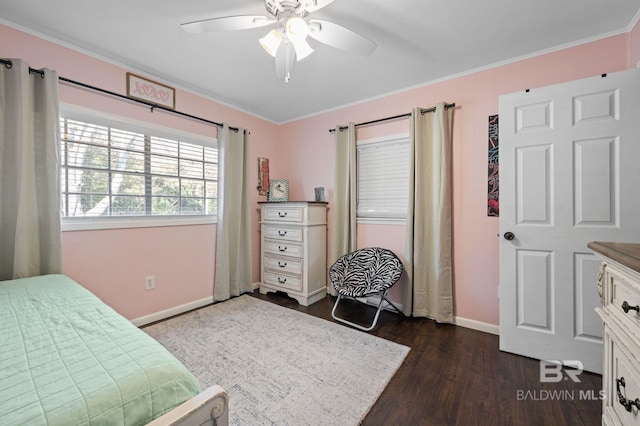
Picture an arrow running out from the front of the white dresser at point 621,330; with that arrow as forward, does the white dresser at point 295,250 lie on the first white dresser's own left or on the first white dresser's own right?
on the first white dresser's own right

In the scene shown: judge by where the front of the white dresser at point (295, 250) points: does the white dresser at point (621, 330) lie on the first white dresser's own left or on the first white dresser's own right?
on the first white dresser's own left

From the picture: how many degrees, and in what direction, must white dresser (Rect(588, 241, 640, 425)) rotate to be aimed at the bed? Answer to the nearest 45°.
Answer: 0° — it already faces it

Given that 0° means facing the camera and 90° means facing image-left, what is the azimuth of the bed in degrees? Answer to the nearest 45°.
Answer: approximately 315°

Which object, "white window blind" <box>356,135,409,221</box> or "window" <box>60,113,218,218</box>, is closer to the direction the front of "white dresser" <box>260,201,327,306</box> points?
the window

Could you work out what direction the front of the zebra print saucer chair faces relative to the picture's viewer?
facing the viewer and to the left of the viewer

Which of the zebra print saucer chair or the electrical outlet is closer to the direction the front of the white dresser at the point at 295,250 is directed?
the electrical outlet

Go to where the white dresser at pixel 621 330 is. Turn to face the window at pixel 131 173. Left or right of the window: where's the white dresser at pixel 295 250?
right

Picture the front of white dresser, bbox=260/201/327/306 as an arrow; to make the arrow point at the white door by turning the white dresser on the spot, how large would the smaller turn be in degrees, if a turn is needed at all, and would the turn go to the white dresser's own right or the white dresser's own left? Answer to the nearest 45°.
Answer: approximately 90° to the white dresser's own left

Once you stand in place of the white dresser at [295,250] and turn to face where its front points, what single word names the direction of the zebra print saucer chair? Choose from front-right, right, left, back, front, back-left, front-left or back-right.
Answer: left

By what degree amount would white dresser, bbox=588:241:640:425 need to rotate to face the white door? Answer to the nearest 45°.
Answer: approximately 135° to its right

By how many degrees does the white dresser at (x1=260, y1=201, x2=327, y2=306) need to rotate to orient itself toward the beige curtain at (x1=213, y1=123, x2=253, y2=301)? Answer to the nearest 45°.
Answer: approximately 45° to its right
